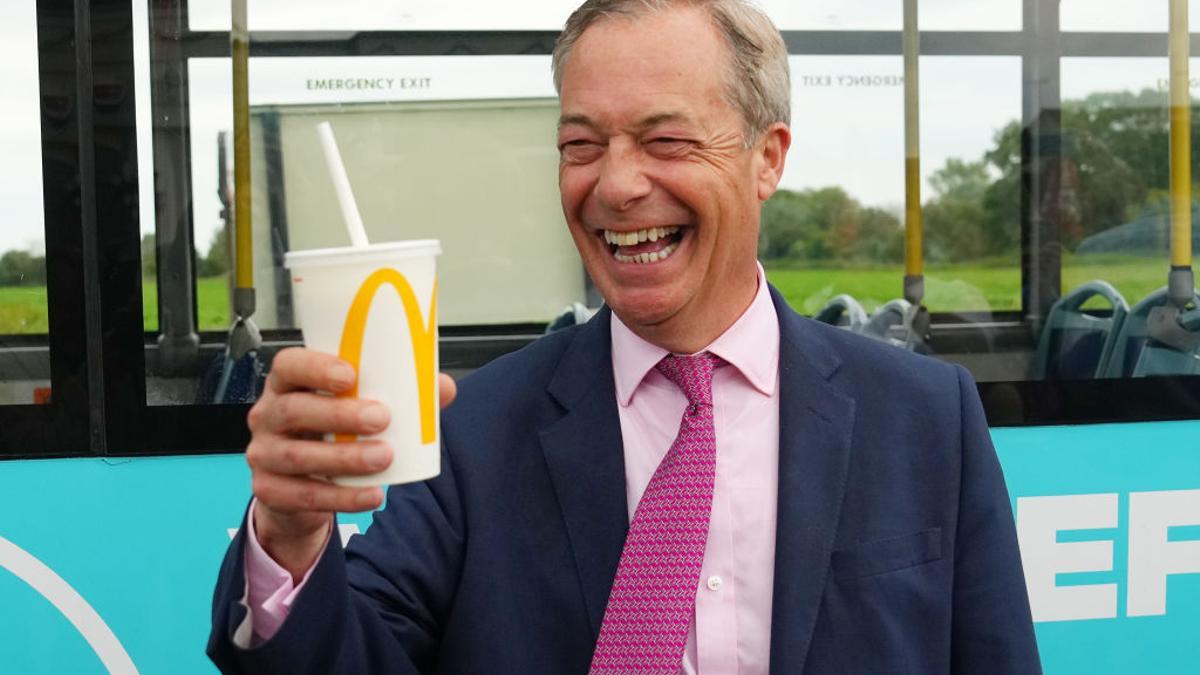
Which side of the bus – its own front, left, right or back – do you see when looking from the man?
left

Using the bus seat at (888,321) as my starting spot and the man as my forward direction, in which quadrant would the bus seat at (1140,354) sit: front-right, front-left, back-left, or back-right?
back-left

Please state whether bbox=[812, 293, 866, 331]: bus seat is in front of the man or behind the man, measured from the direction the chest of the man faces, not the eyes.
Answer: behind

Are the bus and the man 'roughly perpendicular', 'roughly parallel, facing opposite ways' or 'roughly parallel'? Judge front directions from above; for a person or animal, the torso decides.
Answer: roughly perpendicular

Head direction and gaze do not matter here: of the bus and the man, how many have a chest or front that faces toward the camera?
1

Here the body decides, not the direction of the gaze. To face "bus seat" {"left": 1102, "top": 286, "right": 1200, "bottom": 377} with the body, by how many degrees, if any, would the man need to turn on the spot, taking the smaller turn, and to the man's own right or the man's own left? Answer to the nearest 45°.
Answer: approximately 135° to the man's own left
